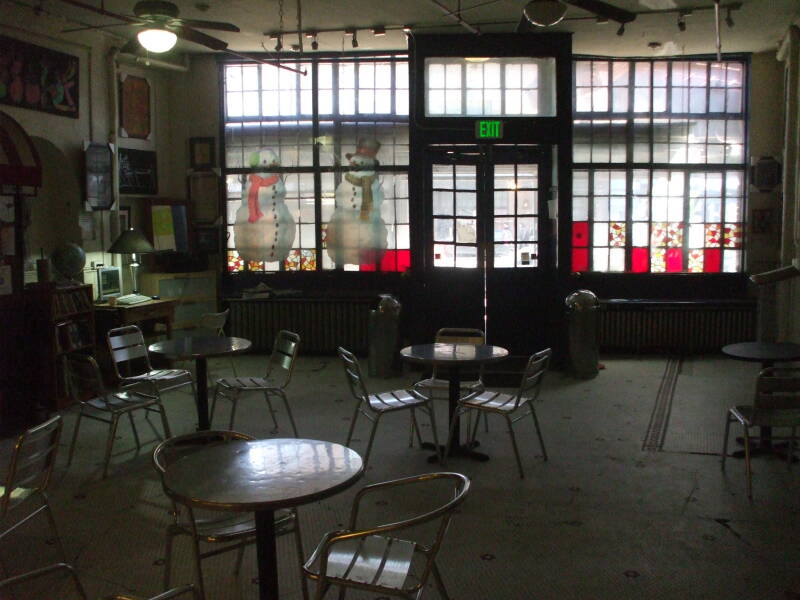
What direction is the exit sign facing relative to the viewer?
toward the camera

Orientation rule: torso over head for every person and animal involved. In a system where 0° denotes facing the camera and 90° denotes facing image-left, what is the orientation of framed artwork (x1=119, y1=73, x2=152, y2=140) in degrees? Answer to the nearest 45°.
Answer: approximately 315°

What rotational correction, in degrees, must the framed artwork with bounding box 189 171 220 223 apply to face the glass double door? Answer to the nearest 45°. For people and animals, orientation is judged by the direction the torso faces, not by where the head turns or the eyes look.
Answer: approximately 45° to its left

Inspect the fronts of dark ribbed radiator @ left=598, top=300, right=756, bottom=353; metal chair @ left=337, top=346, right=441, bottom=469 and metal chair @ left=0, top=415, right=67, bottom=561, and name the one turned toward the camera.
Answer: the dark ribbed radiator

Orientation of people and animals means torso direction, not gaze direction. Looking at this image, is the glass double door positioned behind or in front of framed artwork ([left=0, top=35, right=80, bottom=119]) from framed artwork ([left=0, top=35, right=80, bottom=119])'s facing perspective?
in front

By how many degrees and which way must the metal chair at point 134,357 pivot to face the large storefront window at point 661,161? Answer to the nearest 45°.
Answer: approximately 45° to its left

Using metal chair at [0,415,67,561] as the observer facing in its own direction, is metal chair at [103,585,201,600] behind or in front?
behind

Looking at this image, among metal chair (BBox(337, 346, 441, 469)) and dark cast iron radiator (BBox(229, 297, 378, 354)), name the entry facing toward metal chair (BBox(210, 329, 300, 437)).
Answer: the dark cast iron radiator

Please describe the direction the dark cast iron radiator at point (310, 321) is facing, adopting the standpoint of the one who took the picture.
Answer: facing the viewer

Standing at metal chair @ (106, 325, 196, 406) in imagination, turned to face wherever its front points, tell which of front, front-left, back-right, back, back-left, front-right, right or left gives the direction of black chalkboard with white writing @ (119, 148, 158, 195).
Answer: back-left

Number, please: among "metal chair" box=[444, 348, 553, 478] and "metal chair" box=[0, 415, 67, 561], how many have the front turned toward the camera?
0

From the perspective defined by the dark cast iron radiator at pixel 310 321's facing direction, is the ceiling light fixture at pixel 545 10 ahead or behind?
ahead

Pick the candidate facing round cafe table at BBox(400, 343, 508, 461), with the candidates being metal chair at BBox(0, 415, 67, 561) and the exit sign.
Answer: the exit sign

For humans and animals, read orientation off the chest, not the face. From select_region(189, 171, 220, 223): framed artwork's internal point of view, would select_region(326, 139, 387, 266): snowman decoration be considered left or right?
on its left

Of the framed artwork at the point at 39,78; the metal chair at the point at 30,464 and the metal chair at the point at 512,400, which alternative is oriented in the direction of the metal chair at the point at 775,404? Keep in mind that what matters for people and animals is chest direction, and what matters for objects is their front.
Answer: the framed artwork

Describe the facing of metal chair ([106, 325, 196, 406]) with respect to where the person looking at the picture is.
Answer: facing the viewer and to the right of the viewer

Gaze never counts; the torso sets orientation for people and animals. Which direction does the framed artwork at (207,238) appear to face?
toward the camera

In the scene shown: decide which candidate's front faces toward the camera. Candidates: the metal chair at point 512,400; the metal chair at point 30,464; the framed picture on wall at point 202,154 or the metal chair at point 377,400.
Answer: the framed picture on wall
